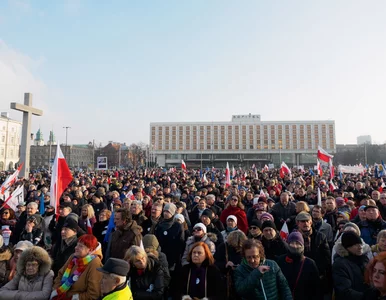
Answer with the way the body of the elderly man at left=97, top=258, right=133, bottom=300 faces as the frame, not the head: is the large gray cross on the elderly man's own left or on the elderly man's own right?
on the elderly man's own right

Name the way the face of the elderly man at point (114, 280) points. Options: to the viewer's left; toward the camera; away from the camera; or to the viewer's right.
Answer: to the viewer's left
